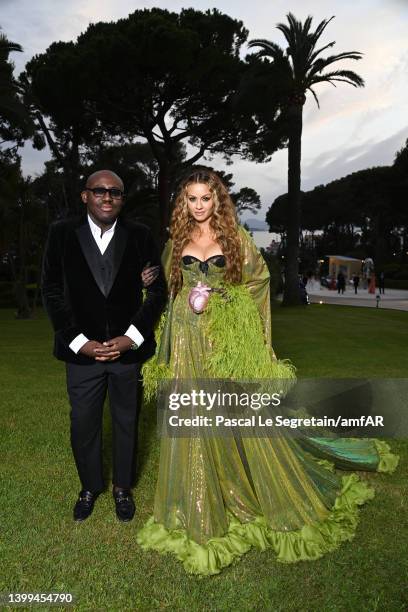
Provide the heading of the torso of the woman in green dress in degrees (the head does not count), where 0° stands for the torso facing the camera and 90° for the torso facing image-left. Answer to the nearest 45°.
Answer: approximately 0°

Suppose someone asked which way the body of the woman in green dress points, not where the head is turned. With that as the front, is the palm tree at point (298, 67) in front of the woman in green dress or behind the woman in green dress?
behind

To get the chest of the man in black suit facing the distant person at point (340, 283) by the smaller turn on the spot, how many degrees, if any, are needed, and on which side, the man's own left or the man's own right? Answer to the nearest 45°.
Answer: approximately 135° to the man's own left

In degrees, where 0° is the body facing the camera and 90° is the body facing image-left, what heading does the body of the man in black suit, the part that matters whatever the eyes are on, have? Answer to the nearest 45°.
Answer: approximately 0°

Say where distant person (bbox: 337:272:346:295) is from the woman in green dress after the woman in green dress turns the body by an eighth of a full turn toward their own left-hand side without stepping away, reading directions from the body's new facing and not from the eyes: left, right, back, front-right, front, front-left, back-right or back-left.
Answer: back-left

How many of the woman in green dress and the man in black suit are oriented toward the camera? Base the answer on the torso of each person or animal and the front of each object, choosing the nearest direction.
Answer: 2
